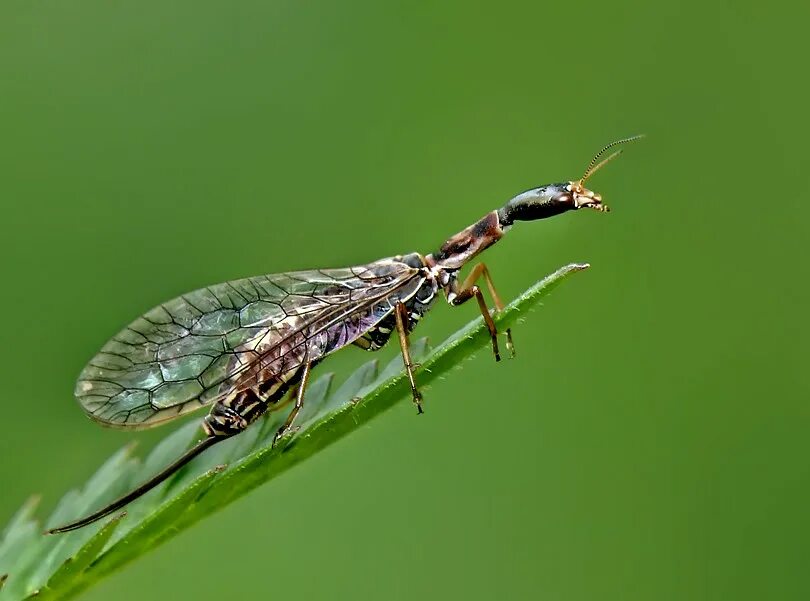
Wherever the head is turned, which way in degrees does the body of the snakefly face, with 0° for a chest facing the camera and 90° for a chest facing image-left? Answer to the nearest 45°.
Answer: approximately 270°
